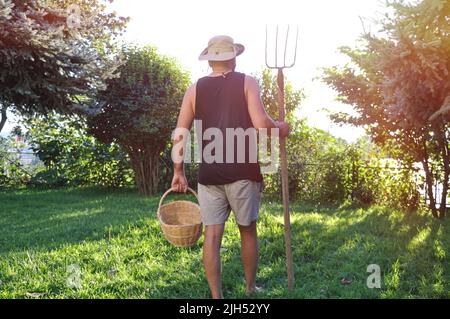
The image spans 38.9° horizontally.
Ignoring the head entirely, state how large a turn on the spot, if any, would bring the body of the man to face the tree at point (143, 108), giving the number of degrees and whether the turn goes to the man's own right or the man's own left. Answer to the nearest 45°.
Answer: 0° — they already face it

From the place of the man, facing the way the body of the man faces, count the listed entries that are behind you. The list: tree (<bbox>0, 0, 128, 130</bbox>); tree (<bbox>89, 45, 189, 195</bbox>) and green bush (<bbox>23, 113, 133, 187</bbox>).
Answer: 0

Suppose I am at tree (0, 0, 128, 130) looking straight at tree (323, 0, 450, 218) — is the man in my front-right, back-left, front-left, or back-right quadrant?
front-right

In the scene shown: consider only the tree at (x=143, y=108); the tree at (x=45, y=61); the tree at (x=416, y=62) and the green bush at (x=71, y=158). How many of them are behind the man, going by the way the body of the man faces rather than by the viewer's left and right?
0

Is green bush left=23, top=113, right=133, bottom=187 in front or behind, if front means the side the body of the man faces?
in front

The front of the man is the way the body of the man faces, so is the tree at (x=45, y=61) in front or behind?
in front

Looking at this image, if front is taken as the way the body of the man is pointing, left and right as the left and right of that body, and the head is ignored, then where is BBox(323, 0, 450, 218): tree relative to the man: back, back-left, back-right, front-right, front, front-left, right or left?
front-right

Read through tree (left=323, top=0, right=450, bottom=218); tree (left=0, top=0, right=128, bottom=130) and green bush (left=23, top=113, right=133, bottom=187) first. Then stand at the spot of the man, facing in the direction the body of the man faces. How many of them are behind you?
0

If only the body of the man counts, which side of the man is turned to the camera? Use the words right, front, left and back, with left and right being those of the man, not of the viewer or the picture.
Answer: back
